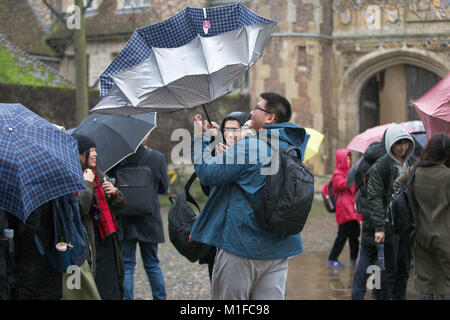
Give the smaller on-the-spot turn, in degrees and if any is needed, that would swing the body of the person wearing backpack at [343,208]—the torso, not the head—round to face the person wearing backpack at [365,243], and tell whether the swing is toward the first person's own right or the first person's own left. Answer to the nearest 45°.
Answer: approximately 90° to the first person's own right

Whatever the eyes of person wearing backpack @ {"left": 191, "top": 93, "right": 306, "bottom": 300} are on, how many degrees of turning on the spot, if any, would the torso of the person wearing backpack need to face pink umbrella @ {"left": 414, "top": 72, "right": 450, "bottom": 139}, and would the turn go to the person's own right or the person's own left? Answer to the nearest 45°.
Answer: approximately 135° to the person's own right

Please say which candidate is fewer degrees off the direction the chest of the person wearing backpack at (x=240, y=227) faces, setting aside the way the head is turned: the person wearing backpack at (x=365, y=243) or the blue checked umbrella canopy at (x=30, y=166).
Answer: the blue checked umbrella canopy

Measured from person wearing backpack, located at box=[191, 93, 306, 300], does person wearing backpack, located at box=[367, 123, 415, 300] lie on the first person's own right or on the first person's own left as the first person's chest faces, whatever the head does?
on the first person's own right

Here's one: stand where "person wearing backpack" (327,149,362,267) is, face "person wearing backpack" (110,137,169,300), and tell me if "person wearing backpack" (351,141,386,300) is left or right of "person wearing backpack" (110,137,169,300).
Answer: left

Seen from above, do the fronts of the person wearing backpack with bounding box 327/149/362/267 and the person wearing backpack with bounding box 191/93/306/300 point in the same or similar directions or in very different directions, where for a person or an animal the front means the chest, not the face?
very different directions

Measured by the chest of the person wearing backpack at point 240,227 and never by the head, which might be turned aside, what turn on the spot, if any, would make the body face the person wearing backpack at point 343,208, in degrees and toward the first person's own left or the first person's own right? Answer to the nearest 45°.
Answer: approximately 90° to the first person's own right

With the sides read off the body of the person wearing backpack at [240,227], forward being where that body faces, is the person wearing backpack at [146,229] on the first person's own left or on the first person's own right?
on the first person's own right

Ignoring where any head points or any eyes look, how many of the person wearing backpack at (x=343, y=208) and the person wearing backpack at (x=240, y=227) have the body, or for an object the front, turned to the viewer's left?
1

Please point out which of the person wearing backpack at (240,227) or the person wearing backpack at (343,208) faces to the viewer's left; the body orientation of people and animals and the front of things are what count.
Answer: the person wearing backpack at (240,227)

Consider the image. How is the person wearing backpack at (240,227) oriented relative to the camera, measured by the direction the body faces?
to the viewer's left
